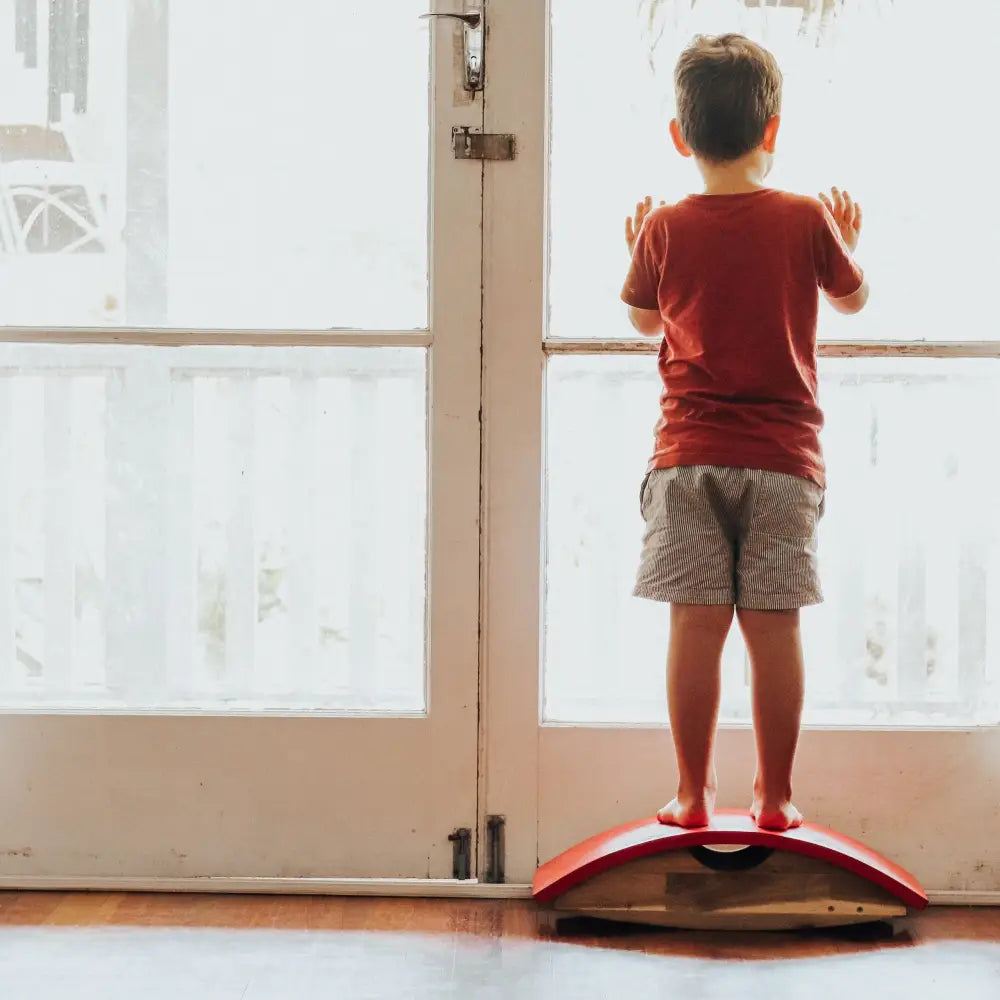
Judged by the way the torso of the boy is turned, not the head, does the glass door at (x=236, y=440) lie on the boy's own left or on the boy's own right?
on the boy's own left

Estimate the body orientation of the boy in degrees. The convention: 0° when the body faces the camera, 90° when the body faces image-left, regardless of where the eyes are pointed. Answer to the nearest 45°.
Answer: approximately 180°

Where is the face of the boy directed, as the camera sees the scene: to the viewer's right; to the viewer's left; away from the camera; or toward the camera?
away from the camera
